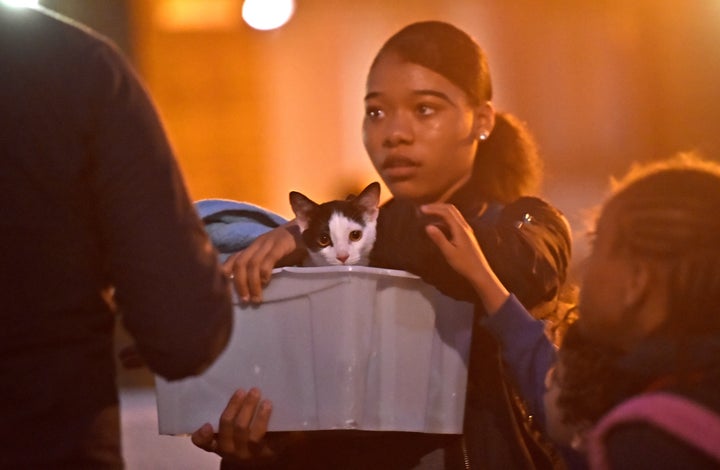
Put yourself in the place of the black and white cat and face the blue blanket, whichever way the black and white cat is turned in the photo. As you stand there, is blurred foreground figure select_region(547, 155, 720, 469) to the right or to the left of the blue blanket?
left

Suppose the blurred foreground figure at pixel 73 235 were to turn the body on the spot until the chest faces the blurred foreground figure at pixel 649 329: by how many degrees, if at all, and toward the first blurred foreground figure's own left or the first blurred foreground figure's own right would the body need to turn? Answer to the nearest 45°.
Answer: approximately 90° to the first blurred foreground figure's own right

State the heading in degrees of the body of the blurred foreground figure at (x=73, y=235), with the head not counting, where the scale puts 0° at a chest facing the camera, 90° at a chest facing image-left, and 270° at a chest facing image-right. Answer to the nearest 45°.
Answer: approximately 180°

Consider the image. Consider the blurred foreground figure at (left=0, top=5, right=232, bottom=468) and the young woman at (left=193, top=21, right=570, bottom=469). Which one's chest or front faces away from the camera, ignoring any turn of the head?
the blurred foreground figure
